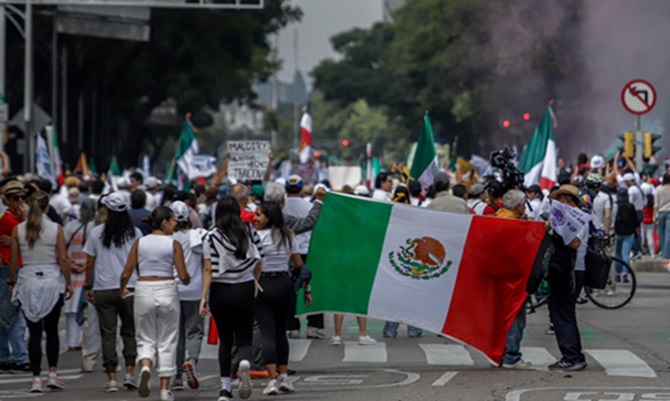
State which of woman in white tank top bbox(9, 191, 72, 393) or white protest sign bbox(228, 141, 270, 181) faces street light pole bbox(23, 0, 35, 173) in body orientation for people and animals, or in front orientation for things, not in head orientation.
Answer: the woman in white tank top

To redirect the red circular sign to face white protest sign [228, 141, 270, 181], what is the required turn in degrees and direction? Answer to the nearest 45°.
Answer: approximately 45° to its right

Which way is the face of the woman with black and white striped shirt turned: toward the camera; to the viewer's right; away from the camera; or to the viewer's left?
away from the camera

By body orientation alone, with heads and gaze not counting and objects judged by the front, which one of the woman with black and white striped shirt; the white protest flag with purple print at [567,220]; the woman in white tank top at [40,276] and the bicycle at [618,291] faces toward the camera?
the white protest flag with purple print

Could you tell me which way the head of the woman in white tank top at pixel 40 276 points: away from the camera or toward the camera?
away from the camera

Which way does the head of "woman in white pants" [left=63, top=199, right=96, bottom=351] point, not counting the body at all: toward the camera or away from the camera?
away from the camera

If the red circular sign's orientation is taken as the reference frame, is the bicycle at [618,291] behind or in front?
in front

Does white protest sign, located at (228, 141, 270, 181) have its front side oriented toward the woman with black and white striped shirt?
yes

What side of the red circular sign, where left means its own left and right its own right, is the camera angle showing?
front

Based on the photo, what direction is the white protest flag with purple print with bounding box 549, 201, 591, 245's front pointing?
toward the camera

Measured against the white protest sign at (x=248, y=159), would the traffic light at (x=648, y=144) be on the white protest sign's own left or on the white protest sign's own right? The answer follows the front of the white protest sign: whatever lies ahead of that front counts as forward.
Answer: on the white protest sign's own left

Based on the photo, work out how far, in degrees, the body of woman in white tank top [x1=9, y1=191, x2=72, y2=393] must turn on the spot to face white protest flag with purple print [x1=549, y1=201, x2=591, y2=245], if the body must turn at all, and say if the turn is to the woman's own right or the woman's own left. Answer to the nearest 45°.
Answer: approximately 90° to the woman's own right

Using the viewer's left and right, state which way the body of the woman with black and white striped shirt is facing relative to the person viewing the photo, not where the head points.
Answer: facing away from the viewer
